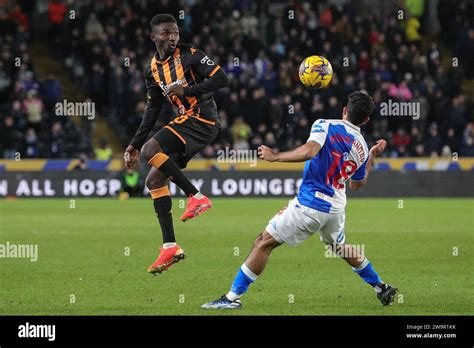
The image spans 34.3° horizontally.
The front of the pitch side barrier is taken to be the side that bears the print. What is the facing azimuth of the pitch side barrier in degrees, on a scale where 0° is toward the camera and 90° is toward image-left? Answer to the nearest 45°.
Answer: approximately 0°

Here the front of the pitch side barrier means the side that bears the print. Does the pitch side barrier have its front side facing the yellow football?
yes
